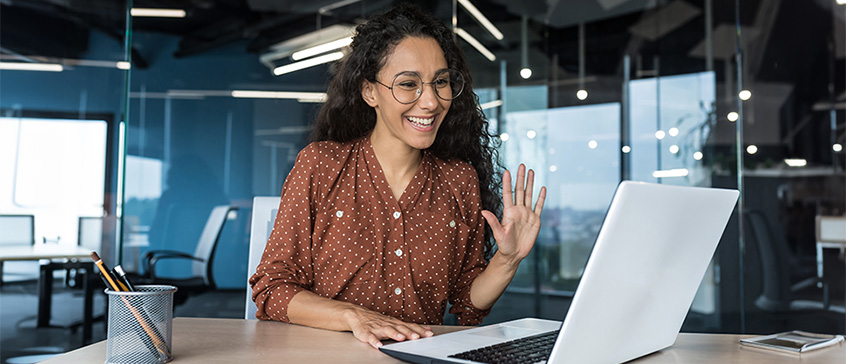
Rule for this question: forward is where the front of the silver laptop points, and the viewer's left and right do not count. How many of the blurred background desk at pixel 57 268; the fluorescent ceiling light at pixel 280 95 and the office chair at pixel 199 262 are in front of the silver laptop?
3

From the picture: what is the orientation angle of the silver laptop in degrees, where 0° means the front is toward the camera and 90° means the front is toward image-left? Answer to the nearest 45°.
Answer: approximately 135°

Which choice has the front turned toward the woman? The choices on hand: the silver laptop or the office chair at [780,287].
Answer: the silver laptop

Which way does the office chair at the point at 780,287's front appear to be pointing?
to the viewer's right

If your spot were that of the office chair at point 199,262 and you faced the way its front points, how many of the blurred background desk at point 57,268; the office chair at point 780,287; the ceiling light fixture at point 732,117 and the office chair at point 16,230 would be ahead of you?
2

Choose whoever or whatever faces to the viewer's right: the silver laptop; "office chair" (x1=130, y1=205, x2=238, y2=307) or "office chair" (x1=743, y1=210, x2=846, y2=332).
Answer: "office chair" (x1=743, y1=210, x2=846, y2=332)

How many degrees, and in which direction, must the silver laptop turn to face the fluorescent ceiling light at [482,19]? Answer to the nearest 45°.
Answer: approximately 45° to its right

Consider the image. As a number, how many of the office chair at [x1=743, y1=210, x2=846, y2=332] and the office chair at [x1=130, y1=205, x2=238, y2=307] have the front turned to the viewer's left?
1

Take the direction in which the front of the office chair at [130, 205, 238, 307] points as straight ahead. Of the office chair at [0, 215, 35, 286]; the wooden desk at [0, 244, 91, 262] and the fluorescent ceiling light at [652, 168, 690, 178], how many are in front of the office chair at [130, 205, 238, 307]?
2

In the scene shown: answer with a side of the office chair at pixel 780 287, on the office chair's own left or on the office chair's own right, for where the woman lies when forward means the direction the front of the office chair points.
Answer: on the office chair's own right

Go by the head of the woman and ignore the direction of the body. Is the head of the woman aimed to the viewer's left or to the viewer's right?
to the viewer's right

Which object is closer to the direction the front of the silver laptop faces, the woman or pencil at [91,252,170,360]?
the woman

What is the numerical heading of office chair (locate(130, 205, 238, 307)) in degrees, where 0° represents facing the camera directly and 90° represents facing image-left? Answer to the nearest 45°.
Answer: approximately 90°

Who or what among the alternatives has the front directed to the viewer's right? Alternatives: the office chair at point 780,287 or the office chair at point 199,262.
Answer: the office chair at point 780,287
